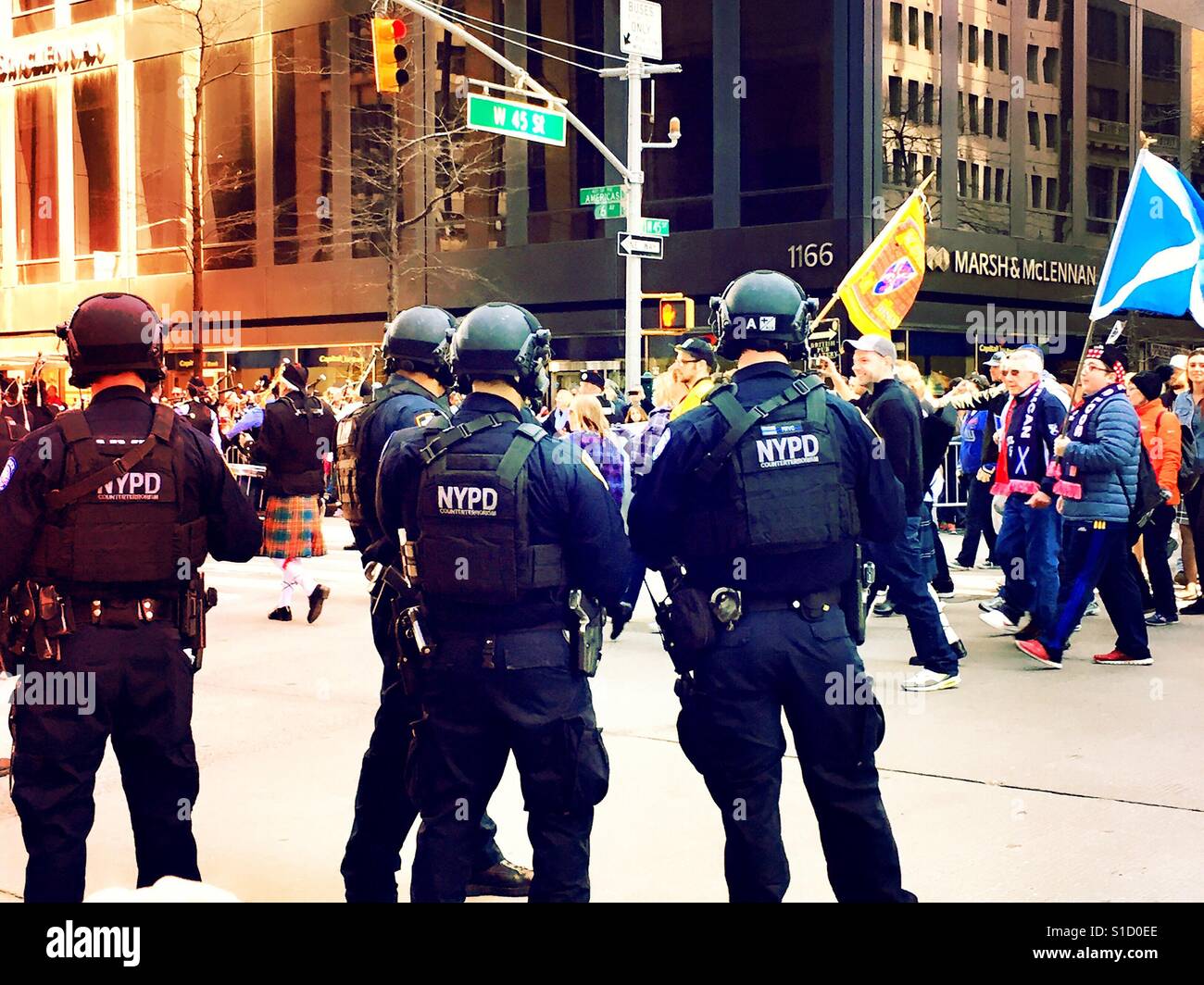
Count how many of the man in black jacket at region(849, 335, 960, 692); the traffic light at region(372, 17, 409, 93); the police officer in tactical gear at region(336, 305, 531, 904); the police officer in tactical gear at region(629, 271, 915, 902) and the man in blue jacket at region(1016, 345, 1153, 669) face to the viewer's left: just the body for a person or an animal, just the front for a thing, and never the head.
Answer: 2

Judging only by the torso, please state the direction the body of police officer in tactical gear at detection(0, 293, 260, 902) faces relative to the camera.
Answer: away from the camera

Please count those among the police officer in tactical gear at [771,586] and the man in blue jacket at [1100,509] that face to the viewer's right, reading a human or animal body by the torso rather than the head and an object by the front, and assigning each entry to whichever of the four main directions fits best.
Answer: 0

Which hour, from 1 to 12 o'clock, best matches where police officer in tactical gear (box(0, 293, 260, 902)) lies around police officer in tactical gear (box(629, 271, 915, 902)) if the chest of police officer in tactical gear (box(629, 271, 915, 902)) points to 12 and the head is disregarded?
police officer in tactical gear (box(0, 293, 260, 902)) is roughly at 9 o'clock from police officer in tactical gear (box(629, 271, 915, 902)).

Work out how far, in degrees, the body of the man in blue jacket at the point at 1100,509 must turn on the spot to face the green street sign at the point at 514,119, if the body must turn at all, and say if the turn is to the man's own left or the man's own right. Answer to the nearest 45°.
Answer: approximately 45° to the man's own right

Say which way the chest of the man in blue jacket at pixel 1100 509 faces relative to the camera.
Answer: to the viewer's left

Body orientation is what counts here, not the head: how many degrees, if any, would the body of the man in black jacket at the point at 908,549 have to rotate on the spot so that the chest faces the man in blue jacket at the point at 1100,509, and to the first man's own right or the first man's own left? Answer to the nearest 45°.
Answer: approximately 135° to the first man's own right

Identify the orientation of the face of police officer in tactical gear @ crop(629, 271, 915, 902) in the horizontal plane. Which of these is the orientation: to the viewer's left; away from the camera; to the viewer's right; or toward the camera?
away from the camera

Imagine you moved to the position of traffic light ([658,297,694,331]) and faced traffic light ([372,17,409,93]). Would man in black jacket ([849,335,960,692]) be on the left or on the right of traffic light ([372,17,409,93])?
left

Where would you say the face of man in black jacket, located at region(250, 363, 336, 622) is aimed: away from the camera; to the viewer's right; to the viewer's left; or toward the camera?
away from the camera

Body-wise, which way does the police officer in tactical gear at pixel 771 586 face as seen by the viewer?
away from the camera

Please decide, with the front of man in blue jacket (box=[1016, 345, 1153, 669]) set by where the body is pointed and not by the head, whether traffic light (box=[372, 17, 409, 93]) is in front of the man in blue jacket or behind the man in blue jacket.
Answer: in front

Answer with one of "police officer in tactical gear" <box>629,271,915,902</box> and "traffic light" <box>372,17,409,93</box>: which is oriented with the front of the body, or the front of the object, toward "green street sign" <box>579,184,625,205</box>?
the police officer in tactical gear

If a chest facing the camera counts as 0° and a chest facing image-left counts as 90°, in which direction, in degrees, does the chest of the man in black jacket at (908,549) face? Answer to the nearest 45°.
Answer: approximately 90°

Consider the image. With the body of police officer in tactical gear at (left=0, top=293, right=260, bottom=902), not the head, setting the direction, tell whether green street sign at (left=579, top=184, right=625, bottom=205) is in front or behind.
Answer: in front
